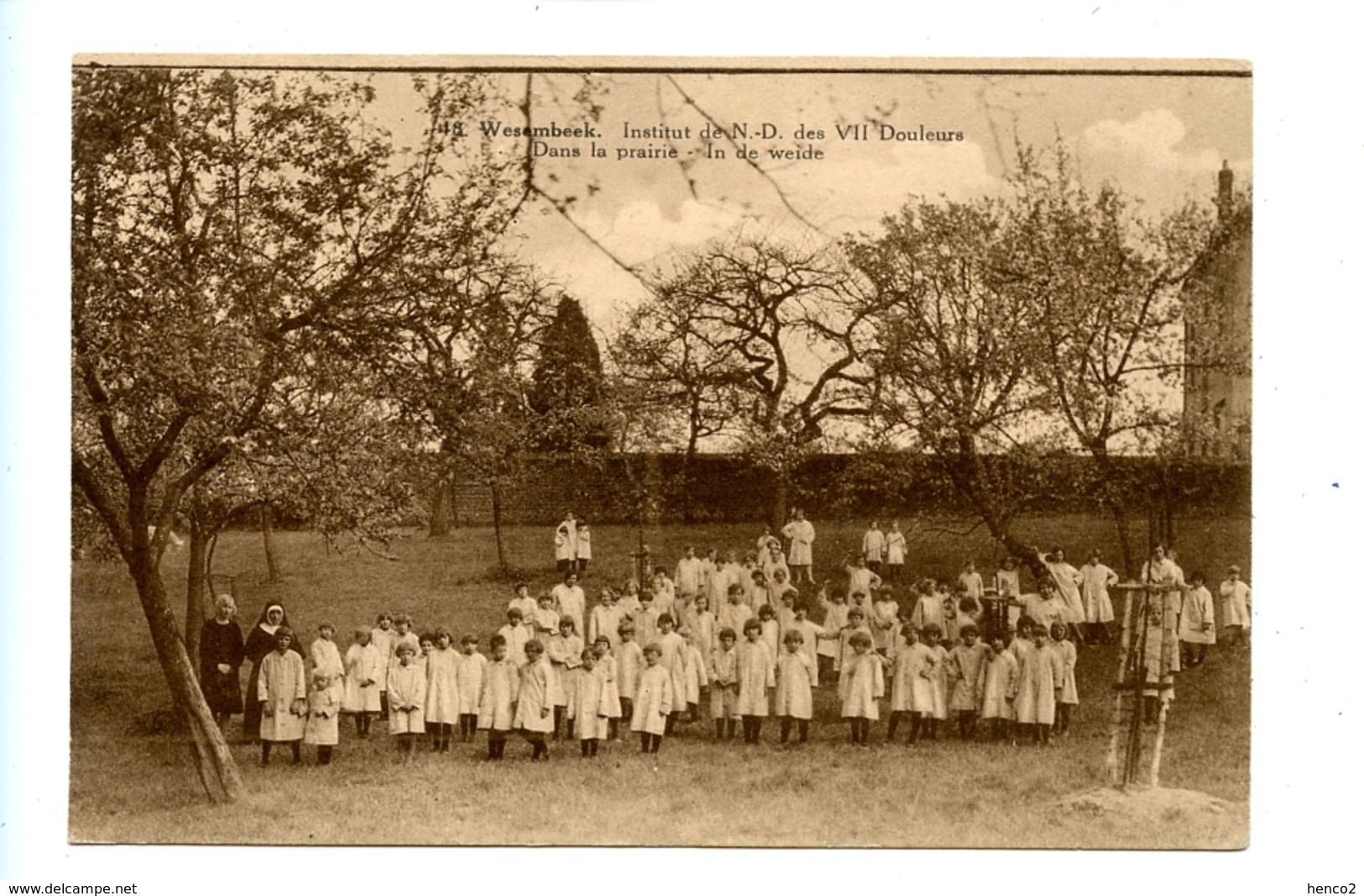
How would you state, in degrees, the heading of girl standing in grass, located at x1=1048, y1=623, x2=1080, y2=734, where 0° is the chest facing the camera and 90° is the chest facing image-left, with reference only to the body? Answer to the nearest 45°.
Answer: approximately 0°

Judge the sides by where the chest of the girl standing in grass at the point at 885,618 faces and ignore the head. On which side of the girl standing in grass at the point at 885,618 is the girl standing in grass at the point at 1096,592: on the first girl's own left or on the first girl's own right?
on the first girl's own left
